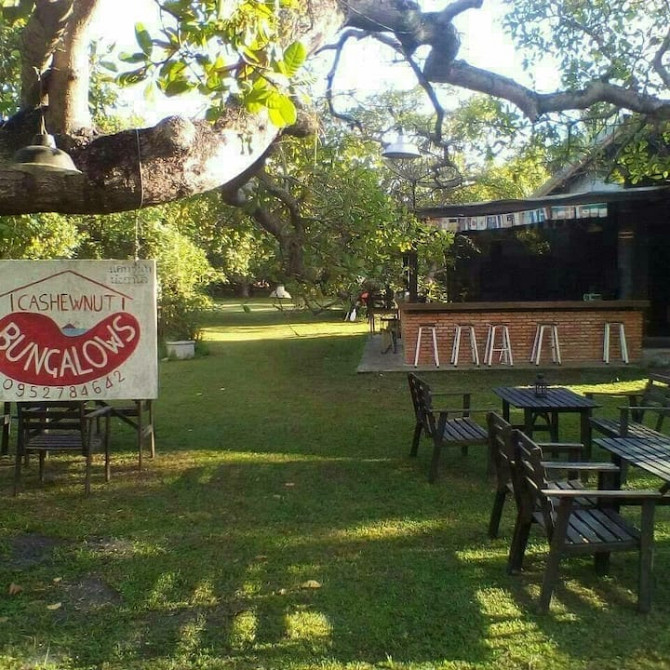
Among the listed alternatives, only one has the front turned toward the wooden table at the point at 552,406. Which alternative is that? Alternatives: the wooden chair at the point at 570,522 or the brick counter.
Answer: the brick counter

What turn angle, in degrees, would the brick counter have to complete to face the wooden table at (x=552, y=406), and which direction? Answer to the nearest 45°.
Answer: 0° — it already faces it

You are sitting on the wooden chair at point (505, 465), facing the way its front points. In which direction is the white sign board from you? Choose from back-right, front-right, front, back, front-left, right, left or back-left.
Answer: back

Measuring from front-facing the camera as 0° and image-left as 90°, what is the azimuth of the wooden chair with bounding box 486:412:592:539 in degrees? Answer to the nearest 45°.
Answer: approximately 270°

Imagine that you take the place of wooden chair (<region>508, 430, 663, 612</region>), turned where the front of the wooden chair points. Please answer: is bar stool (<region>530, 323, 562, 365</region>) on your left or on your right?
on your left

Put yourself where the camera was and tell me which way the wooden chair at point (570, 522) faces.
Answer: facing to the right of the viewer

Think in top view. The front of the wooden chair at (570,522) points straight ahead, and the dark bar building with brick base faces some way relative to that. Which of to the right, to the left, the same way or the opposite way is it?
to the right

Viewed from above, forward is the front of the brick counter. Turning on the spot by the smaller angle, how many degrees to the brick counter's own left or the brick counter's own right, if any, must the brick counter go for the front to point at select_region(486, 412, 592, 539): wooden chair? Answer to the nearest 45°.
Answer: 0° — it already faces it

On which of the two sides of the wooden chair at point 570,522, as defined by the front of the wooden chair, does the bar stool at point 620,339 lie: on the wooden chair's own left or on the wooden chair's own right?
on the wooden chair's own left

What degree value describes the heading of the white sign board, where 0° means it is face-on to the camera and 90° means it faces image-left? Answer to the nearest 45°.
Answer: approximately 0°

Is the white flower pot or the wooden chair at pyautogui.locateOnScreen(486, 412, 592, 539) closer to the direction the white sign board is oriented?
the wooden chair

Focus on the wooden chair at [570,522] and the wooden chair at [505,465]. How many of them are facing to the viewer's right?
2
